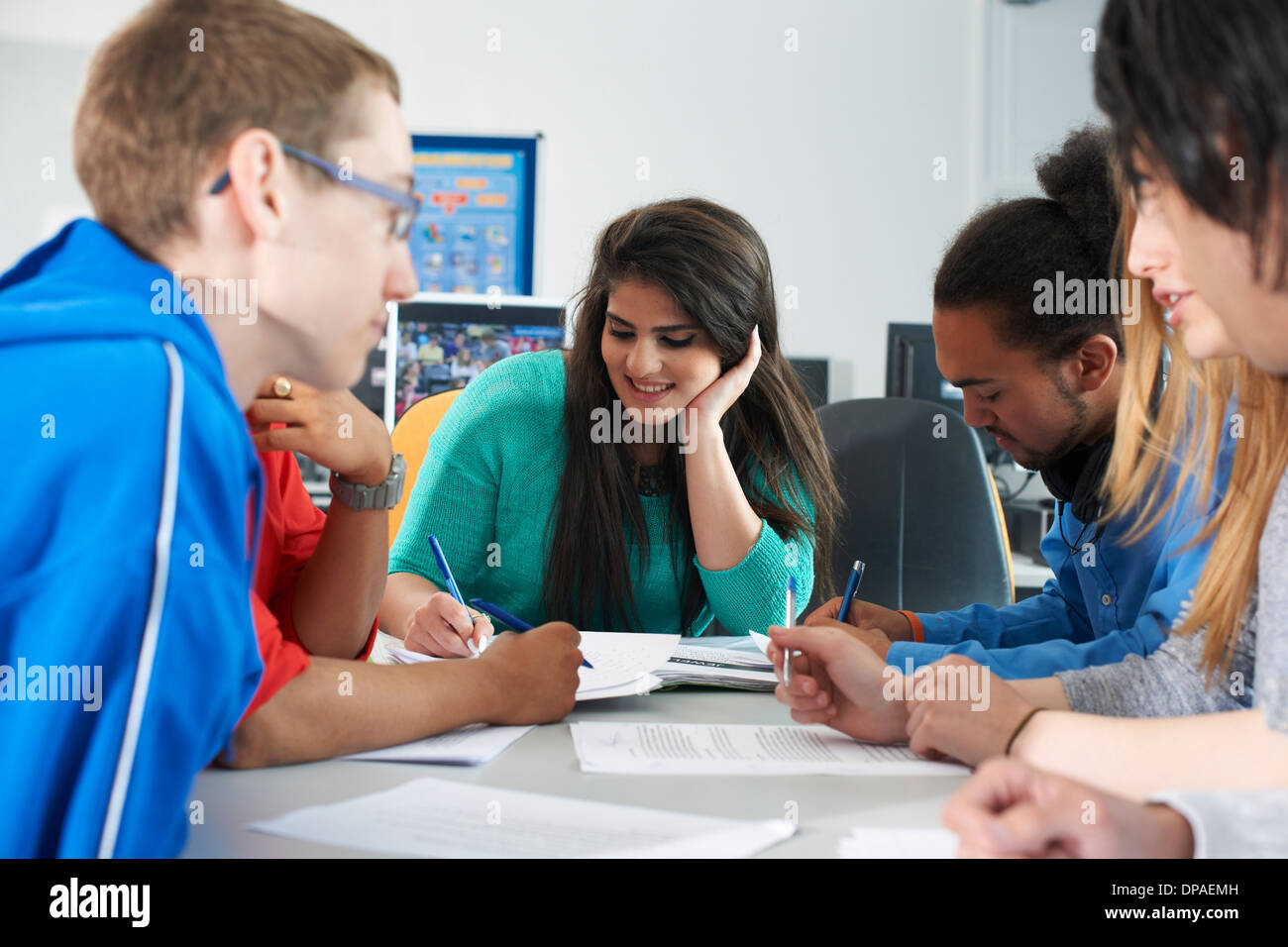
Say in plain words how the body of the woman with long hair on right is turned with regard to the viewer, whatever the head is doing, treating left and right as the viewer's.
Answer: facing to the left of the viewer

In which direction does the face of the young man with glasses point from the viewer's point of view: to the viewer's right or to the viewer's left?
to the viewer's right

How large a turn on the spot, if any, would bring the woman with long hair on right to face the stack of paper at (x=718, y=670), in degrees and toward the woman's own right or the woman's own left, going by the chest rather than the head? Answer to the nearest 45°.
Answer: approximately 45° to the woman's own right

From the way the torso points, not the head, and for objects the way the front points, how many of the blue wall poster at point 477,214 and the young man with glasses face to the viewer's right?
1

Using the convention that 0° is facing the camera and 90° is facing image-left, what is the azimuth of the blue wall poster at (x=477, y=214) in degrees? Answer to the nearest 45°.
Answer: approximately 0°

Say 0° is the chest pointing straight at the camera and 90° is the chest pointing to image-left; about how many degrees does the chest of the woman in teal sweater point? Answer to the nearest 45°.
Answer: approximately 0°

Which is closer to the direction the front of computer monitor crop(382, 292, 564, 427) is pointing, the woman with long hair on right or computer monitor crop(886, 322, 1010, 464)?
the woman with long hair on right

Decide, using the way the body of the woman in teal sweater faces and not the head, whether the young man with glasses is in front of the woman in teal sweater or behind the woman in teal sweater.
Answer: in front

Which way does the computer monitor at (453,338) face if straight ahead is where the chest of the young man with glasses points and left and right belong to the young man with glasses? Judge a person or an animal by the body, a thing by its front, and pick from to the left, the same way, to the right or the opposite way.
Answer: to the right

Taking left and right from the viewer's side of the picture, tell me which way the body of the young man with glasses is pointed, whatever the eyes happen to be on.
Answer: facing to the right of the viewer

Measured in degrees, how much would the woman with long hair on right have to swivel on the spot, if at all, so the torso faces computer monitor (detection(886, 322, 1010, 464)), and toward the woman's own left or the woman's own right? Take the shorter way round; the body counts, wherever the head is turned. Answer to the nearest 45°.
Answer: approximately 90° to the woman's own right

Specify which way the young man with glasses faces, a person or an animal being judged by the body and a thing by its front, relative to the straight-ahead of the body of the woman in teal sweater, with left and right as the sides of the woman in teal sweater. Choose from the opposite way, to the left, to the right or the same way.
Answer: to the left
